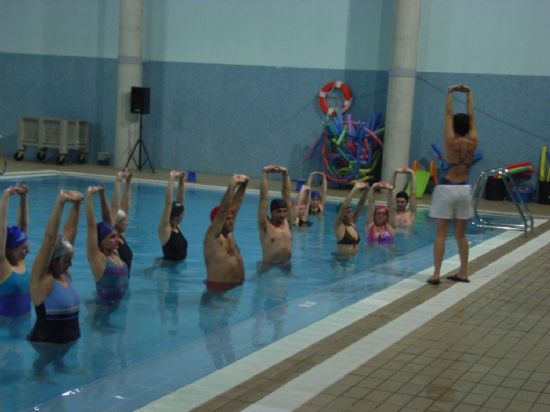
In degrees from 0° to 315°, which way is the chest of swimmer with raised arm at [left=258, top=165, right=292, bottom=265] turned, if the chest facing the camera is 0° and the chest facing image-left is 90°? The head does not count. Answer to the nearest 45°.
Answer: approximately 315°

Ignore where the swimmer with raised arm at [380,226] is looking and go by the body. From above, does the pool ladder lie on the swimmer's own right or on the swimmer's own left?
on the swimmer's own left

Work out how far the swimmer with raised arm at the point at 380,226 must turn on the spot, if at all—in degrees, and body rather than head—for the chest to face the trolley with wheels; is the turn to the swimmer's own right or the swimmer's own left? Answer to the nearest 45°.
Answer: approximately 135° to the swimmer's own right

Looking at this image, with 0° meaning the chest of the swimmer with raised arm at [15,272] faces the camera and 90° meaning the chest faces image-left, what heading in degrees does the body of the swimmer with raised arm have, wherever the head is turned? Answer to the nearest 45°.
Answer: approximately 315°

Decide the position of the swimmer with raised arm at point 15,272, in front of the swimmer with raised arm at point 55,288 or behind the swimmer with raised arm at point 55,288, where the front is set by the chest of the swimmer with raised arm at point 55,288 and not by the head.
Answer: behind

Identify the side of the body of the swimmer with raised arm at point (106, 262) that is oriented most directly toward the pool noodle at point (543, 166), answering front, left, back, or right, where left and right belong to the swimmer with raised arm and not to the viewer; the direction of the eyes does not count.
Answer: left

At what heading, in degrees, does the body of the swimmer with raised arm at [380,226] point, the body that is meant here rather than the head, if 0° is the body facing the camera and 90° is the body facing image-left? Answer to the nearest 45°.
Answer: approximately 0°

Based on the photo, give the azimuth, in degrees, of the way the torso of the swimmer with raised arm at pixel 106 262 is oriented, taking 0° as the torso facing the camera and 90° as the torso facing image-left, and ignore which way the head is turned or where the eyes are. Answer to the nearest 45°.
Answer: approximately 315°

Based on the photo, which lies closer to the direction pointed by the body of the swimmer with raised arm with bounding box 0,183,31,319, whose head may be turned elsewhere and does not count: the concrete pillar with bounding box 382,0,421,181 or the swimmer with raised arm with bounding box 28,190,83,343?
the swimmer with raised arm
